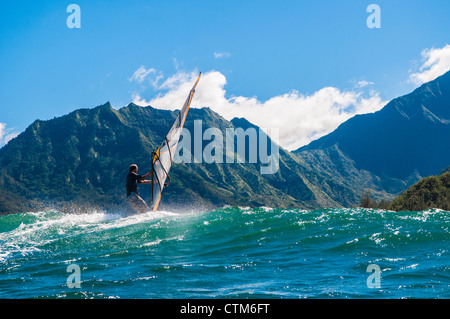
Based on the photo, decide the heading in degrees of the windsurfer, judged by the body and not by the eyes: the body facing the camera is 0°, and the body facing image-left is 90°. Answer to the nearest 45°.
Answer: approximately 270°
